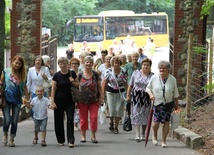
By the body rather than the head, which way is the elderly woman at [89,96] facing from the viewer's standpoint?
toward the camera

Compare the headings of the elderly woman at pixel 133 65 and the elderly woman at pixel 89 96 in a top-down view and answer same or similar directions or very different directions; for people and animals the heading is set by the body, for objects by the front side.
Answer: same or similar directions

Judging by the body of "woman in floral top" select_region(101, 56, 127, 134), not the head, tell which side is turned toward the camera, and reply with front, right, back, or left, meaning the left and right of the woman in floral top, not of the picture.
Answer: front

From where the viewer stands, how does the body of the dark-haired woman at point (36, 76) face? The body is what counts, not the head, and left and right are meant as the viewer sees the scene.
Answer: facing the viewer

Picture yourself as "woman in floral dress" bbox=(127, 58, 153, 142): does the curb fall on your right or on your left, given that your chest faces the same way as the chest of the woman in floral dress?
on your left

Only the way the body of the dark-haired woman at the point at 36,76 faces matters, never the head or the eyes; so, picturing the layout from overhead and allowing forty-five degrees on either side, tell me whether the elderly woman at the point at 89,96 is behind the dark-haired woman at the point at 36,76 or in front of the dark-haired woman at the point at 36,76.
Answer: in front

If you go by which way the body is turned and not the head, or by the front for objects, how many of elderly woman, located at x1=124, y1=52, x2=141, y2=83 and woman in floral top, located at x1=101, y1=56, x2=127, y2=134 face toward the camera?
2

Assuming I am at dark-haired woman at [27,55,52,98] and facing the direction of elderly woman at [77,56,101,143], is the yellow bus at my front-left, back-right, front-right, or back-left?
back-left

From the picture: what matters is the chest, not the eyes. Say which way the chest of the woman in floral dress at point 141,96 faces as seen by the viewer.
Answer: toward the camera

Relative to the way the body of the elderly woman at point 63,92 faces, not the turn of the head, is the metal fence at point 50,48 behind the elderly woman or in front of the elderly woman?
behind

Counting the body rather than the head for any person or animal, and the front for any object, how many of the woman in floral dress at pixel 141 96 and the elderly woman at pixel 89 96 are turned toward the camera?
2

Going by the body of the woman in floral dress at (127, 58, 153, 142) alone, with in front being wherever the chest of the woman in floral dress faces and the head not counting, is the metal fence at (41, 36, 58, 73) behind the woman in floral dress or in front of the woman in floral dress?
behind

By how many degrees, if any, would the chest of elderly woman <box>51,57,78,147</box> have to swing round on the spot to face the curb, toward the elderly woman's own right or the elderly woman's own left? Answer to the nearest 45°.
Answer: approximately 90° to the elderly woman's own left
